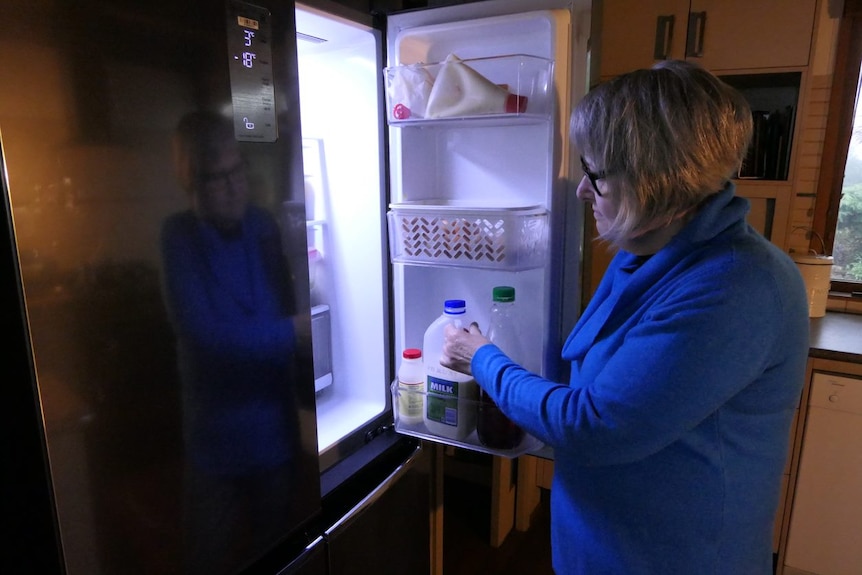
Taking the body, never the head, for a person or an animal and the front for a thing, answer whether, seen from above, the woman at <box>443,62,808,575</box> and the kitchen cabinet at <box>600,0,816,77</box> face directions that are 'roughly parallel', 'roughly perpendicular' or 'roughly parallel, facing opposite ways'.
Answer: roughly perpendicular

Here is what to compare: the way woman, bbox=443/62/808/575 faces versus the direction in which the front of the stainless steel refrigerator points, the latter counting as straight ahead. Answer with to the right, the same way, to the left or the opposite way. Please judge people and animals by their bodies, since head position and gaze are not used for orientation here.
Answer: the opposite way

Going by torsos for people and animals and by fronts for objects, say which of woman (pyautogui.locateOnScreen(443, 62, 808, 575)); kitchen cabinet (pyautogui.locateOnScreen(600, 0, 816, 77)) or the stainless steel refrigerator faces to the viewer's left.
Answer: the woman

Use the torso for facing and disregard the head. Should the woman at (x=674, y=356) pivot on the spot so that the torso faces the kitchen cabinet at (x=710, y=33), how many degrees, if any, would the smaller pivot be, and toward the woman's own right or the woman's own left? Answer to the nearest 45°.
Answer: approximately 90° to the woman's own right

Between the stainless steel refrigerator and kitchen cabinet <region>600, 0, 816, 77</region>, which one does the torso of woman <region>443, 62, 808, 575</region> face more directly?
the stainless steel refrigerator

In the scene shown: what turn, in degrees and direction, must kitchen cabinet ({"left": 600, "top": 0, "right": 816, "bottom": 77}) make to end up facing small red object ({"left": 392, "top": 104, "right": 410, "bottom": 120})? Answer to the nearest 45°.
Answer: approximately 45° to its right

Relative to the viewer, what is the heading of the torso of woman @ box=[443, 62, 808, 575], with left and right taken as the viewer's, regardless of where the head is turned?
facing to the left of the viewer

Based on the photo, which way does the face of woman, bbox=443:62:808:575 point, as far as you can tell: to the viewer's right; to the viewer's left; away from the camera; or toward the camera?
to the viewer's left

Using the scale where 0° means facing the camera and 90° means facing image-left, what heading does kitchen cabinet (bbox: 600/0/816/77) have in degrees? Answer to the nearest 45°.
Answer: approximately 0°
